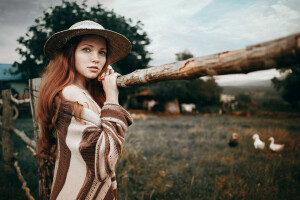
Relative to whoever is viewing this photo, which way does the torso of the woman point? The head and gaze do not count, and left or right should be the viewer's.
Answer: facing the viewer and to the right of the viewer

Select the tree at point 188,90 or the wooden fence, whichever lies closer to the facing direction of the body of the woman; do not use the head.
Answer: the wooden fence

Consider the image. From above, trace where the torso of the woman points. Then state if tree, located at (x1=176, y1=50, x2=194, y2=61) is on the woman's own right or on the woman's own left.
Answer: on the woman's own left

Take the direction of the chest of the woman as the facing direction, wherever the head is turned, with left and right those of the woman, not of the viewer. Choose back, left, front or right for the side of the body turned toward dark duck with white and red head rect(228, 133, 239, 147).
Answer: left

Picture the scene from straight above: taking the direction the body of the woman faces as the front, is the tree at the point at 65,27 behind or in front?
behind
